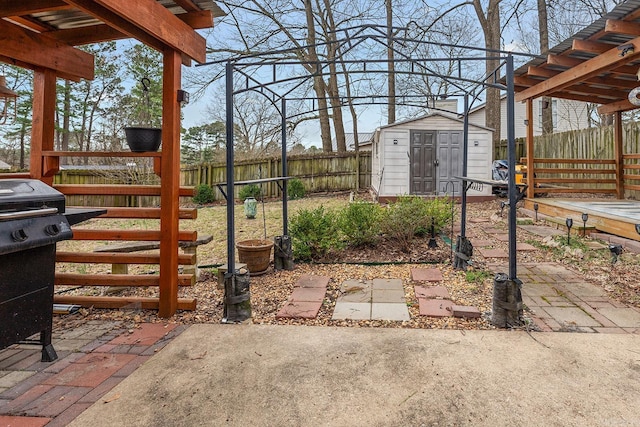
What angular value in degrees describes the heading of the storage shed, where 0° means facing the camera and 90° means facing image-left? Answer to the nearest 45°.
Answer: approximately 0°

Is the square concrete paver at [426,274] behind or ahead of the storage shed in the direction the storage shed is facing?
ahead

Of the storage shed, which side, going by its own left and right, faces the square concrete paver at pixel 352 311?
front

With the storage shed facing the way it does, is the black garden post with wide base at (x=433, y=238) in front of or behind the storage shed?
in front

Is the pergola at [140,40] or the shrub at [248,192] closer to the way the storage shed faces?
the pergola

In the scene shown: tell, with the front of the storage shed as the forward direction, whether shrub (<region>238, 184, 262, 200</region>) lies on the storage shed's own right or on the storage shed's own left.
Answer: on the storage shed's own right

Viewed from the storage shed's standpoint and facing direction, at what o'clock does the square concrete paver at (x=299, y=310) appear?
The square concrete paver is roughly at 12 o'clock from the storage shed.

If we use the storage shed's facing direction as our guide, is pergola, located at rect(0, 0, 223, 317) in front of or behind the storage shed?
in front

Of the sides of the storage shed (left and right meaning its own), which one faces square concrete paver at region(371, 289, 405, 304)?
front

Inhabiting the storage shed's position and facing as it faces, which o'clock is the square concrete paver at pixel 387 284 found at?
The square concrete paver is roughly at 12 o'clock from the storage shed.

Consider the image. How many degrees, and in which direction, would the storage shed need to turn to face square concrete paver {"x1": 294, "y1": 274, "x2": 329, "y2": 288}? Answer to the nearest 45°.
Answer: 0° — it already faces it

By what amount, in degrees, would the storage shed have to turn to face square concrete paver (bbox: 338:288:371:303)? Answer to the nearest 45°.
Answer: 0° — it already faces it
